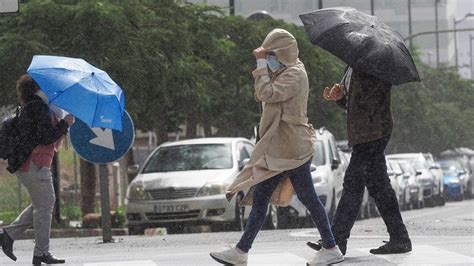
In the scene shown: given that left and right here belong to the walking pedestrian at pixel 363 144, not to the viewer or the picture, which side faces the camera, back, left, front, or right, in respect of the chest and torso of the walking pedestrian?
left

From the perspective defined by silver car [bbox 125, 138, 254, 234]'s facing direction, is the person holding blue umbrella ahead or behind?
ahead

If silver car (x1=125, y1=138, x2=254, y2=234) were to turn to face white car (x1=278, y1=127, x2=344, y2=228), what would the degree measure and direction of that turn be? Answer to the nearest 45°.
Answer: approximately 180°

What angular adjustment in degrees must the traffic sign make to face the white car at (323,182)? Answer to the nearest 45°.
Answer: approximately 135° to its left

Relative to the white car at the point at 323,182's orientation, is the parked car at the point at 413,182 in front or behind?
behind

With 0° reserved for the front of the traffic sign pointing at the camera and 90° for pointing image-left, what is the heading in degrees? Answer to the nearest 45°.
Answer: approximately 0°

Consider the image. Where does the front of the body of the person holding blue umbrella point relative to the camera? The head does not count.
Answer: to the viewer's right

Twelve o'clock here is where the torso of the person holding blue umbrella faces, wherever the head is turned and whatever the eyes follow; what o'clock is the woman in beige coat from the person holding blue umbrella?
The woman in beige coat is roughly at 1 o'clock from the person holding blue umbrella.

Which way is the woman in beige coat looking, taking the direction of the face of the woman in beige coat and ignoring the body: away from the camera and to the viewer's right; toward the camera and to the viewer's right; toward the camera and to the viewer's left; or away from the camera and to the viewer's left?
toward the camera and to the viewer's left

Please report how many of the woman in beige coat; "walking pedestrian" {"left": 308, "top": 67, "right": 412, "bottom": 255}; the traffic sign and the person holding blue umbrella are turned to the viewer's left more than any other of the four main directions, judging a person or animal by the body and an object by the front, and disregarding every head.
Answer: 2

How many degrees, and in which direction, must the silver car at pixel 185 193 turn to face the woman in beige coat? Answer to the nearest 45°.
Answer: approximately 45° to its left

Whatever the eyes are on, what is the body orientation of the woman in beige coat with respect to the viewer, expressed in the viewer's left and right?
facing to the left of the viewer
